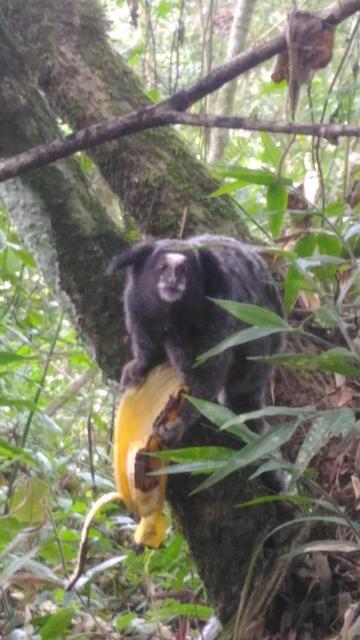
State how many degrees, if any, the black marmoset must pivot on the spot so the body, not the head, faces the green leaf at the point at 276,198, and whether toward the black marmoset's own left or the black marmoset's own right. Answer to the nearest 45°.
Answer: approximately 90° to the black marmoset's own left

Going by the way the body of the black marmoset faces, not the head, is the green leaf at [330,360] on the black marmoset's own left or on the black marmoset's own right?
on the black marmoset's own left

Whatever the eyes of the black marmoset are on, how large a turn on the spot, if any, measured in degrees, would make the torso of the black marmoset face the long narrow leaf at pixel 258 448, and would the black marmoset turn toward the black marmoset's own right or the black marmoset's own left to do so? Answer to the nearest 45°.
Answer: approximately 45° to the black marmoset's own left

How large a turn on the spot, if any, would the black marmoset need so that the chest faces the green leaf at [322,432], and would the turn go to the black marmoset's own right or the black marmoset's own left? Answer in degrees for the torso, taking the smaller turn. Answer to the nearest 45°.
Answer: approximately 45° to the black marmoset's own left

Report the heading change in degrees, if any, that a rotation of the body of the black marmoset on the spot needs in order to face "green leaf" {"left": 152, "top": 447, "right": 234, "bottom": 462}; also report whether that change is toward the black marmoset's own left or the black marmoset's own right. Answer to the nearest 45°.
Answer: approximately 45° to the black marmoset's own left

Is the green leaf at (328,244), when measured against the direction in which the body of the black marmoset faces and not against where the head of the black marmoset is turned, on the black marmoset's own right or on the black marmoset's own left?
on the black marmoset's own left

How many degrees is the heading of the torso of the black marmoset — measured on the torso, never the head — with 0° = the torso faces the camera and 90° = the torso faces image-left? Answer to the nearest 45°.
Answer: approximately 45°

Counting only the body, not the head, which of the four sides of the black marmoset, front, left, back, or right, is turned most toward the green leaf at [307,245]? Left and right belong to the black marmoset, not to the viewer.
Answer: left

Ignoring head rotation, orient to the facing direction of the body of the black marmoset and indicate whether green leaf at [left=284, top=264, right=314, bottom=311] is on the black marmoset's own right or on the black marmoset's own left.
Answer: on the black marmoset's own left
